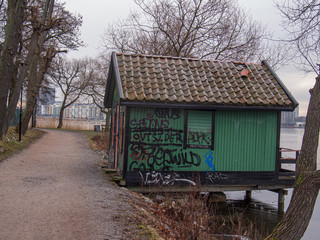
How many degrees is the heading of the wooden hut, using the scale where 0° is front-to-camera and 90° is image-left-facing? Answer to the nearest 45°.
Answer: approximately 90°

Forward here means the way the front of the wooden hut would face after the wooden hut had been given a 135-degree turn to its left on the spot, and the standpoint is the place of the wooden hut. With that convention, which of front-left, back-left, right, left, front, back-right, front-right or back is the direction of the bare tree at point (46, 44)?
back

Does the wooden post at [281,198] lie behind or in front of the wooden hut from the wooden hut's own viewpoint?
behind
